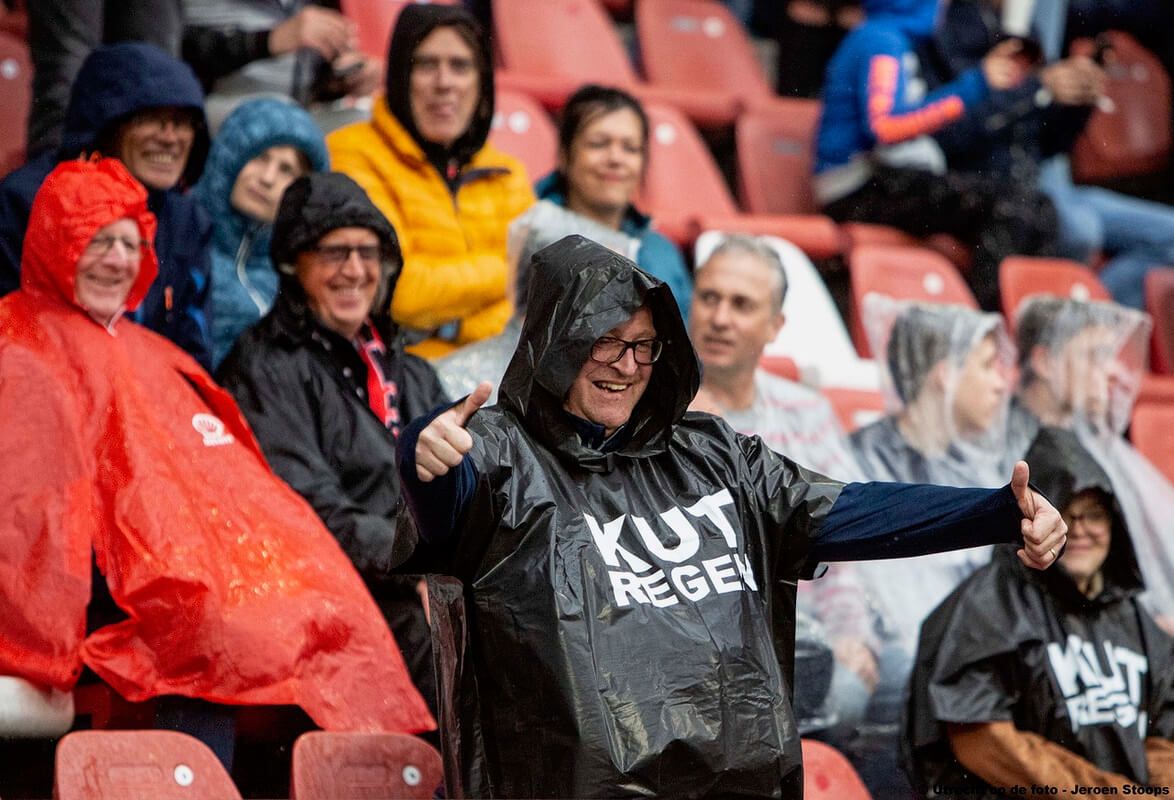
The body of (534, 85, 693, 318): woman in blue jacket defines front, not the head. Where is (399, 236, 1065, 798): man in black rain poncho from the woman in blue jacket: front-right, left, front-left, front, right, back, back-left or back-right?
front-right

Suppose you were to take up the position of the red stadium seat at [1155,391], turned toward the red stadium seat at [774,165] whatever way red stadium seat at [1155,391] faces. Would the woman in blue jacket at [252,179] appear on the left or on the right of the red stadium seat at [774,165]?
left

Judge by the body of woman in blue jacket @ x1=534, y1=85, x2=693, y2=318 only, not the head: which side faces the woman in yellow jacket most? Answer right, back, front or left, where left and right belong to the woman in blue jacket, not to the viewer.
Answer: right

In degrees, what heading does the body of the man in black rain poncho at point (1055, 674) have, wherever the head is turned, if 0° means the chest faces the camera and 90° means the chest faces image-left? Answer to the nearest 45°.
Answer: approximately 315°

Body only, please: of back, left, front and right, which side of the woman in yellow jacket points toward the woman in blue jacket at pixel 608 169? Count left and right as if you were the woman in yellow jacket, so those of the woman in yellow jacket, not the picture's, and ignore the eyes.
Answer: left

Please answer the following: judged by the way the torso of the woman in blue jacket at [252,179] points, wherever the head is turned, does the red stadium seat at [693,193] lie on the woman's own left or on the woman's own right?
on the woman's own left

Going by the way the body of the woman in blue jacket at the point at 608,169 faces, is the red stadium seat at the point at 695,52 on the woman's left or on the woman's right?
on the woman's left

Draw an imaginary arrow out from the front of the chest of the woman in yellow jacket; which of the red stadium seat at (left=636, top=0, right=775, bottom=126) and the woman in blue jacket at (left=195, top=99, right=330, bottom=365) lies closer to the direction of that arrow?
the woman in blue jacket

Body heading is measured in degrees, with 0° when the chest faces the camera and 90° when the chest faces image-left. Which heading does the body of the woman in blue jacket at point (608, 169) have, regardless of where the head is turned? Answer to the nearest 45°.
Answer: approximately 315°

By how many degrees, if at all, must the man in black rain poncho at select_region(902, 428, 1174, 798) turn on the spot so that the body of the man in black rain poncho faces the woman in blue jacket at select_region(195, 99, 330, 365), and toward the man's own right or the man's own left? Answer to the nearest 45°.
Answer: approximately 135° to the man's own right

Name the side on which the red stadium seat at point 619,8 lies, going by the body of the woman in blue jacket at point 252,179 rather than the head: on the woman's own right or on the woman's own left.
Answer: on the woman's own left
